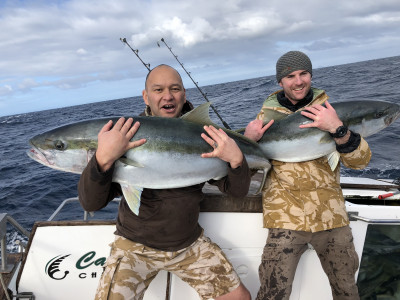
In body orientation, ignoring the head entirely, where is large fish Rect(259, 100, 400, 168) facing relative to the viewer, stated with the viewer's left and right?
facing to the right of the viewer

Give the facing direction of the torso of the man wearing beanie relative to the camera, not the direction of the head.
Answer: toward the camera

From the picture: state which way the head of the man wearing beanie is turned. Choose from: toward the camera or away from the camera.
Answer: toward the camera
